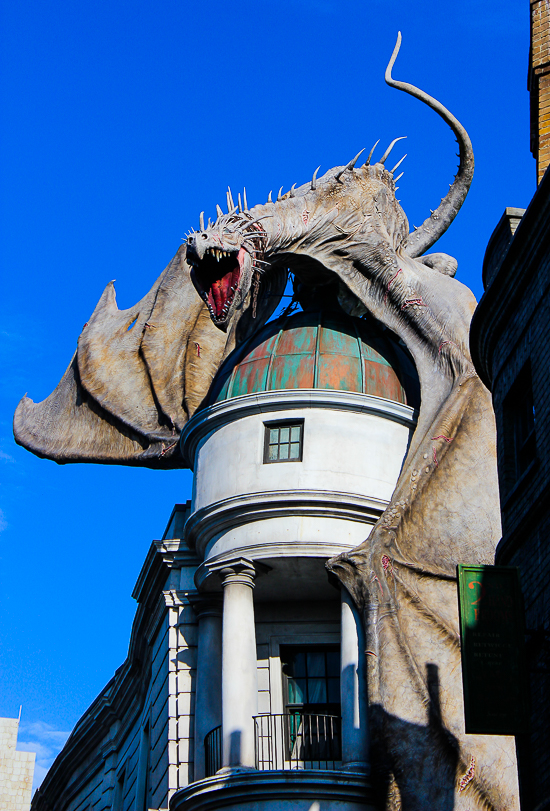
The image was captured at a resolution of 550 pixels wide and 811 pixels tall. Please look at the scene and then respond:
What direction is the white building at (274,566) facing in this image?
toward the camera

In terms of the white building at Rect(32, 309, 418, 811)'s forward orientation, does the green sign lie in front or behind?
in front

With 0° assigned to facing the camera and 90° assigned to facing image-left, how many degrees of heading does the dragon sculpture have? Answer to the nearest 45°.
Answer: approximately 45°
